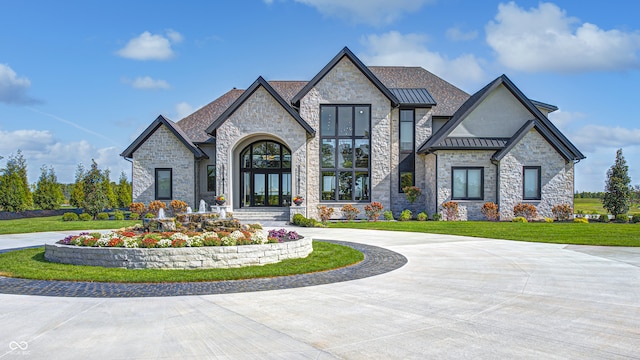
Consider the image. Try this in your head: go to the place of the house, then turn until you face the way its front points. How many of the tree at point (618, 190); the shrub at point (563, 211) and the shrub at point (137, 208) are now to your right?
1

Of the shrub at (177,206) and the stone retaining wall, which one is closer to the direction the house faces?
the stone retaining wall

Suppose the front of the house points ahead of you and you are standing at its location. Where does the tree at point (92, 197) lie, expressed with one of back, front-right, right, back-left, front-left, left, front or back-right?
right

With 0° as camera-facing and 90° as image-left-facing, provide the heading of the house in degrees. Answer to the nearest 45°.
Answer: approximately 0°

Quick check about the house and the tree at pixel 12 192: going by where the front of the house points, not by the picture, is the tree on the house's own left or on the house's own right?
on the house's own right

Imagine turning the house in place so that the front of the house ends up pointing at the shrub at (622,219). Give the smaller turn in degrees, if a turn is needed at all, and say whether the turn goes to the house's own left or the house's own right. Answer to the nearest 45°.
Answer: approximately 90° to the house's own left

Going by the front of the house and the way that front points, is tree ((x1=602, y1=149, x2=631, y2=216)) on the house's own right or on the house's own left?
on the house's own left

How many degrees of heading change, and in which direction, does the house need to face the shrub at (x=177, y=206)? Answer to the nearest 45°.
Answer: approximately 90° to its right
